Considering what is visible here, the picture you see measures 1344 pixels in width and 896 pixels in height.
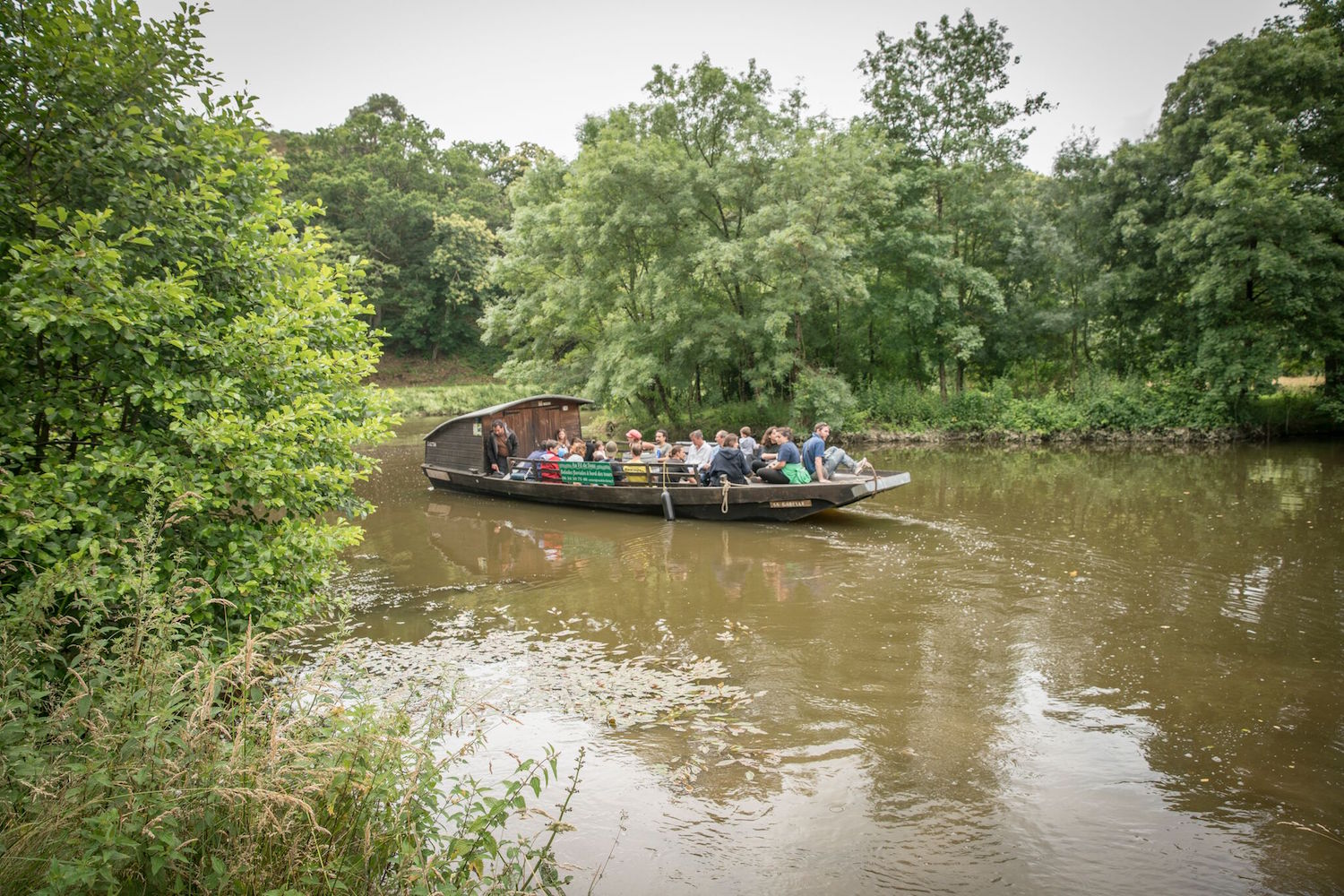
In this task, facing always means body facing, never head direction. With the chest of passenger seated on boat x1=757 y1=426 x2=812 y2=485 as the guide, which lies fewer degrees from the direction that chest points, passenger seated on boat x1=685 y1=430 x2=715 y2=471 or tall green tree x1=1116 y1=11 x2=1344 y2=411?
the passenger seated on boat

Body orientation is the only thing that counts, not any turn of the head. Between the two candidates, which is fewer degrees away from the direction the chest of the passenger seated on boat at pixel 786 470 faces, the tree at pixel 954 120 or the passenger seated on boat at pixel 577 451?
the passenger seated on boat

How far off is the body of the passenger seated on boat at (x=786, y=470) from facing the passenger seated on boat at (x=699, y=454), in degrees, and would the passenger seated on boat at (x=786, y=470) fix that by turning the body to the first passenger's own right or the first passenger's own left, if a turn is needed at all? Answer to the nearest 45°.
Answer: approximately 45° to the first passenger's own right

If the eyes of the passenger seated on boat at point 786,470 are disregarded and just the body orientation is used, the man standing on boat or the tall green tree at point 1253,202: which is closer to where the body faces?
the man standing on boat

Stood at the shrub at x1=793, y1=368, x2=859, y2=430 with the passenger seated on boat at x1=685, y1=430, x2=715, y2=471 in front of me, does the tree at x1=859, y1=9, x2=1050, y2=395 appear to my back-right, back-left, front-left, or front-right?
back-left
